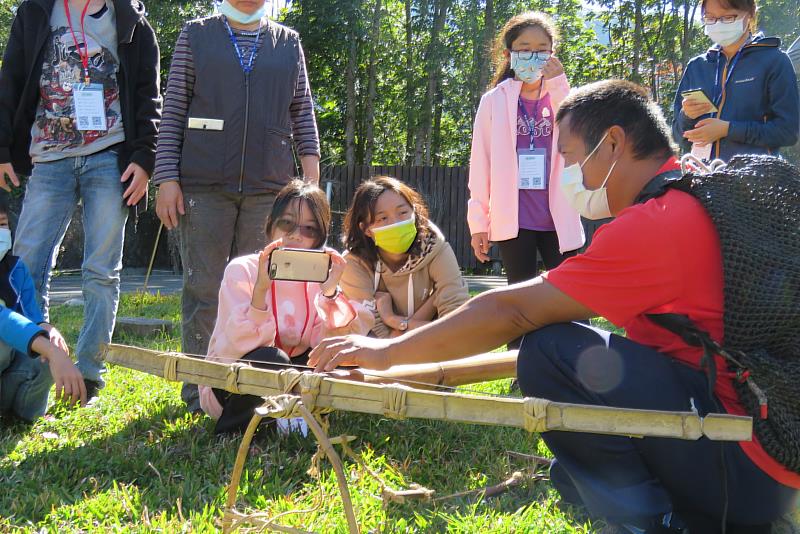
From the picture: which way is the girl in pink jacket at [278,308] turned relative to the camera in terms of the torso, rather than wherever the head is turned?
toward the camera

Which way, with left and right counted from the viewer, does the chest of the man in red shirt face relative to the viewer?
facing to the left of the viewer

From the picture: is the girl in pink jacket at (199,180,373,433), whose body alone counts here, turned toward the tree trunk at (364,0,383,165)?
no

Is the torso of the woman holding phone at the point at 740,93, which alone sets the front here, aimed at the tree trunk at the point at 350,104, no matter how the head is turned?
no

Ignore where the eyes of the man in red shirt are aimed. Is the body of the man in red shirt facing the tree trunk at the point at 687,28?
no

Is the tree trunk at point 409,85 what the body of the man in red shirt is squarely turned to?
no

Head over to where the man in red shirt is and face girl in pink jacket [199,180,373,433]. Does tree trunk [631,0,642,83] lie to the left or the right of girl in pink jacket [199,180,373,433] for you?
right

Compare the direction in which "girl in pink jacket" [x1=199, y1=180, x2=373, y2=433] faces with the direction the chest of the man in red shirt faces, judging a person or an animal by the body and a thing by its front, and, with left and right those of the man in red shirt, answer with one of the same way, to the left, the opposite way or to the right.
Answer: to the left

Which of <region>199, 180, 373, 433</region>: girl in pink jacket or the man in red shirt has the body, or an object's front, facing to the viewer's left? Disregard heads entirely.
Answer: the man in red shirt

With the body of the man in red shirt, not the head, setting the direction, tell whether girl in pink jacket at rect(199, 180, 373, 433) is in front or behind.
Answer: in front

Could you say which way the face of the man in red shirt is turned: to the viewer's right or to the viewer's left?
to the viewer's left

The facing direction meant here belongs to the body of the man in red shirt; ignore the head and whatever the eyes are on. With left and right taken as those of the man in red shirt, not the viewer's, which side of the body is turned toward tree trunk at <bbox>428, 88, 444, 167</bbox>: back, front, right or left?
right

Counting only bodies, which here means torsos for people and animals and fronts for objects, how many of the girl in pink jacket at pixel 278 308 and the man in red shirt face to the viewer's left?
1

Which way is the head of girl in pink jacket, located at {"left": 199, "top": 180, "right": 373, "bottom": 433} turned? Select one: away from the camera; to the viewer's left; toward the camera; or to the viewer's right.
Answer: toward the camera

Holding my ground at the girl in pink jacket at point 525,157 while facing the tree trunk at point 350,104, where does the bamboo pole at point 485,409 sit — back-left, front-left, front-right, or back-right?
back-left

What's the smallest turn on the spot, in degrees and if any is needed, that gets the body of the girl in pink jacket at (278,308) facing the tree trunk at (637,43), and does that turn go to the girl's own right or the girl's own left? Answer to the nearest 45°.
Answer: approximately 135° to the girl's own left

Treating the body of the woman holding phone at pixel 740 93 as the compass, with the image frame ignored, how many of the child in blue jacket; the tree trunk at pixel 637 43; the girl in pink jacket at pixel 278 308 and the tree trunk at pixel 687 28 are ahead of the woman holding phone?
2

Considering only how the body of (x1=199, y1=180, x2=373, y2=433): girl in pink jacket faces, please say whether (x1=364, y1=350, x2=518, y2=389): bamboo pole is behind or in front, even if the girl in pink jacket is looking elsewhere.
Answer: in front
